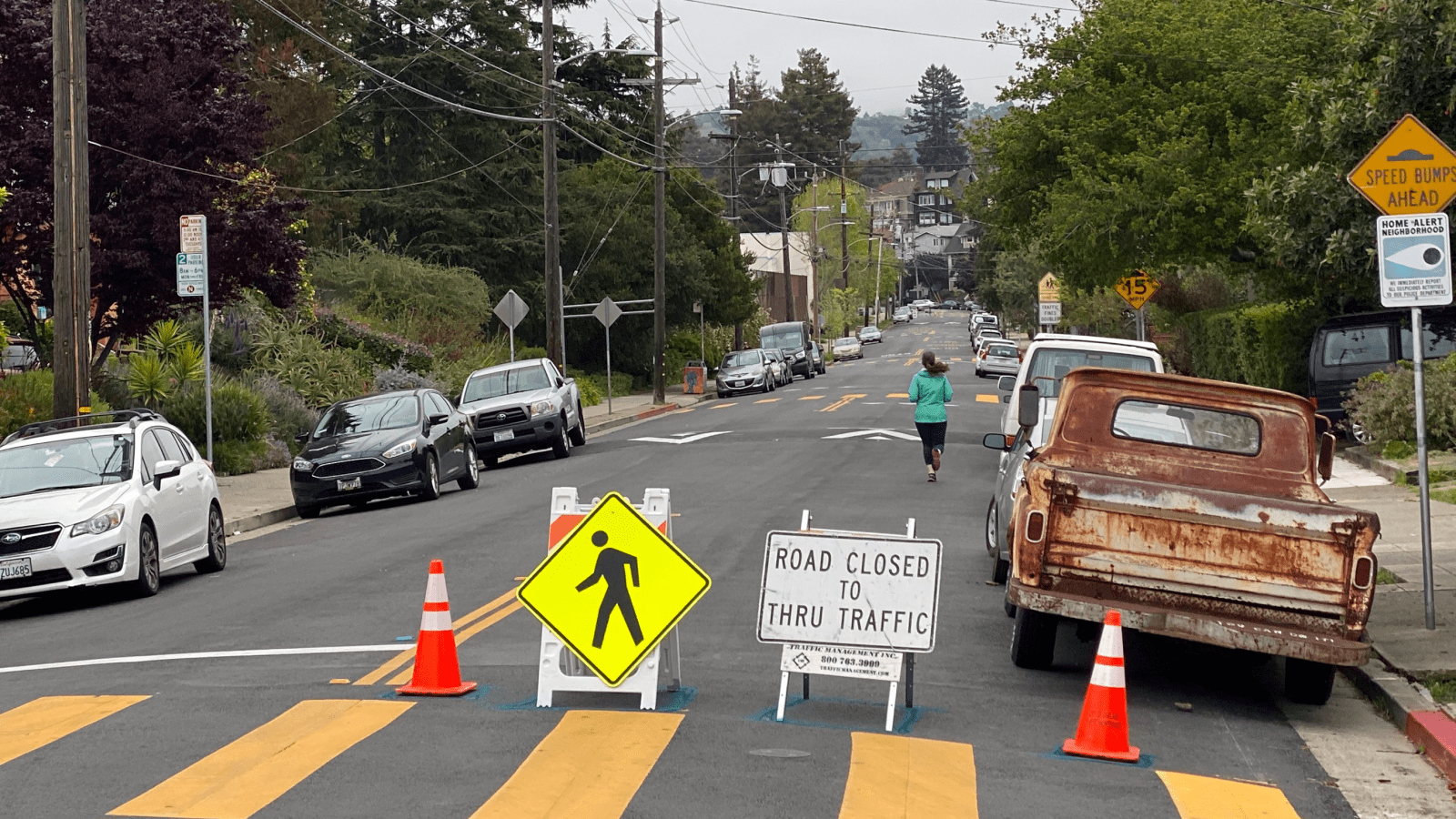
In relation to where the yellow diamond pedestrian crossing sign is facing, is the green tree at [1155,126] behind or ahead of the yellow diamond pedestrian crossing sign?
behind

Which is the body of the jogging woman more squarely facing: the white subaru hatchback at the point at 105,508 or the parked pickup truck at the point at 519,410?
the parked pickup truck

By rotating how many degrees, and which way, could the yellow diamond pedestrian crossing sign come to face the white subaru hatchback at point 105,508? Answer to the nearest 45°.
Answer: approximately 135° to its right

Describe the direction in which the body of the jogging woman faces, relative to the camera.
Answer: away from the camera

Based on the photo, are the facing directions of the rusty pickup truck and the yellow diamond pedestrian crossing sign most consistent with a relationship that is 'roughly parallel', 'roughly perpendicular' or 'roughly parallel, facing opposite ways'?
roughly parallel, facing opposite ways

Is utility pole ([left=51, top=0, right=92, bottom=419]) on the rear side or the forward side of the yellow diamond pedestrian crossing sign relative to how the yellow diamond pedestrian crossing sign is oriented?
on the rear side

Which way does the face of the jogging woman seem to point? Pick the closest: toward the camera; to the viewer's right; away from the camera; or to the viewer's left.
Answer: away from the camera

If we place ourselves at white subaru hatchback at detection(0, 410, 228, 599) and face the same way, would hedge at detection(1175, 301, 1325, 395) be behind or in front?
behind

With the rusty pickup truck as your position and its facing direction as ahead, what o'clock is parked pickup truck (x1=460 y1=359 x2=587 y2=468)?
The parked pickup truck is roughly at 11 o'clock from the rusty pickup truck.

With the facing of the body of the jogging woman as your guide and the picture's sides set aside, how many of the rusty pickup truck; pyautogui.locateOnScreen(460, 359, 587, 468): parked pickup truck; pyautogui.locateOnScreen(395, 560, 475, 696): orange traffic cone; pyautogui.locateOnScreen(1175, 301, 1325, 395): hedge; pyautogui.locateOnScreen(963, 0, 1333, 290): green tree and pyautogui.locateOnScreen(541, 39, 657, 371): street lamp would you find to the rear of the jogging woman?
2

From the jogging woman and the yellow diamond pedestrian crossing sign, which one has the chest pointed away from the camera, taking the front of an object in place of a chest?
the jogging woman

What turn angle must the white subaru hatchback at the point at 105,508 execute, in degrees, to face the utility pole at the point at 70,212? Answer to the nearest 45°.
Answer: approximately 135° to its right

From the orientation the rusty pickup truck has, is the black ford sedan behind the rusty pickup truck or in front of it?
in front

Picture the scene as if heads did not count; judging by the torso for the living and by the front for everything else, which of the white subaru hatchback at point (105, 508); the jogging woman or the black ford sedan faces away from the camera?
the jogging woman

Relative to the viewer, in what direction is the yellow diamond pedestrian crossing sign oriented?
toward the camera

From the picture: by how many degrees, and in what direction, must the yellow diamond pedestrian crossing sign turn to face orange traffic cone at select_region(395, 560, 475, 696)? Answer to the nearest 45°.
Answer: approximately 135° to its right

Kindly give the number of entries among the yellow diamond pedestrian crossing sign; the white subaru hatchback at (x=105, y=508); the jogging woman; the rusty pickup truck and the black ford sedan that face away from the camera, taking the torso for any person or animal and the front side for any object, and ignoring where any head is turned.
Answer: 2

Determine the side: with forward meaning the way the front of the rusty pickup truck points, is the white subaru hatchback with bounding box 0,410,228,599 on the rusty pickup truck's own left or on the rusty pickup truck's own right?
on the rusty pickup truck's own left

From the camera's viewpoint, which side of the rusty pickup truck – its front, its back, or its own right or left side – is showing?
back

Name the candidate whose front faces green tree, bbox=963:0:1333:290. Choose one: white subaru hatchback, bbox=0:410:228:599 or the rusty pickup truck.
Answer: the rusty pickup truck
